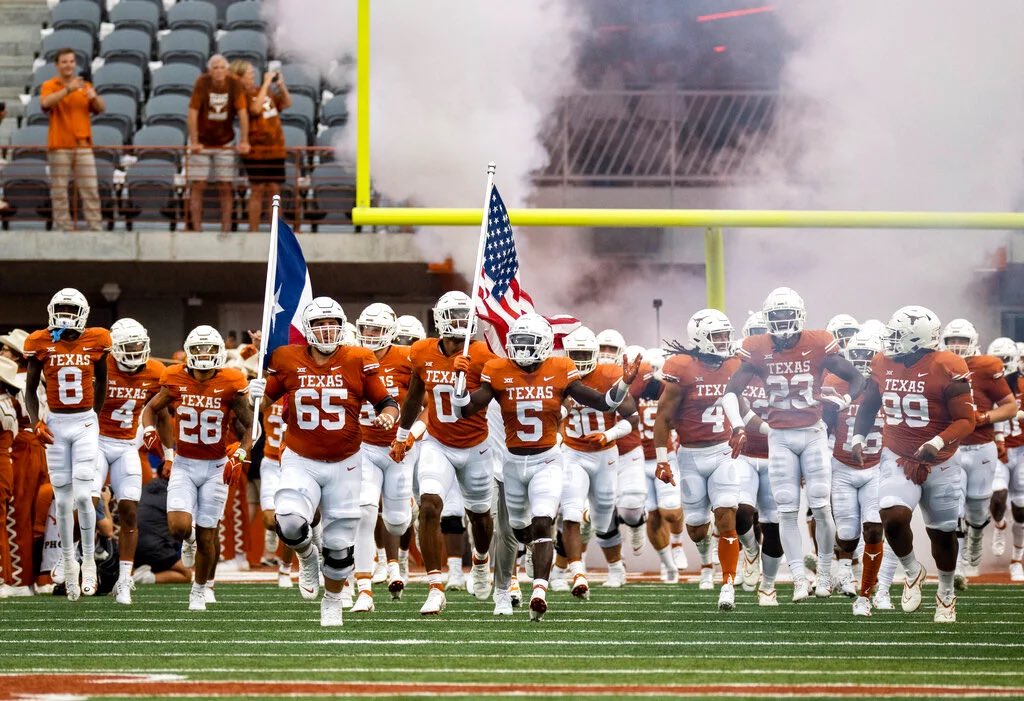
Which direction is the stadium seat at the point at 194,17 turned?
toward the camera

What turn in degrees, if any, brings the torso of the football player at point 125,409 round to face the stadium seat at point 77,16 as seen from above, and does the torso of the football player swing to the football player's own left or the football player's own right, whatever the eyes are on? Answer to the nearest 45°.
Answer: approximately 180°

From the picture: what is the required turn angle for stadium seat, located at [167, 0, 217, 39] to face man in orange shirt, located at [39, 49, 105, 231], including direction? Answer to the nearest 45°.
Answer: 0° — it already faces them

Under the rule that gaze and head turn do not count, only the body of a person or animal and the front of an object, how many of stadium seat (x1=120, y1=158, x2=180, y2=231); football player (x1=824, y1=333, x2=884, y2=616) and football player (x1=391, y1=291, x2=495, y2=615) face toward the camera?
3

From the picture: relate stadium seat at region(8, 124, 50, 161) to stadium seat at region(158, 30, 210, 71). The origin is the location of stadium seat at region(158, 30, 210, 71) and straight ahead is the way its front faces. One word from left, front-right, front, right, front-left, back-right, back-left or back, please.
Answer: front-right

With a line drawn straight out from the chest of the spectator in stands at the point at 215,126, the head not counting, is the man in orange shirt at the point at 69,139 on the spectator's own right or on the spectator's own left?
on the spectator's own right

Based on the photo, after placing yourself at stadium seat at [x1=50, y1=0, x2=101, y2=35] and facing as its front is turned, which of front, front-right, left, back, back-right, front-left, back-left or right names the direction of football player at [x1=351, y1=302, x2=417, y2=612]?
front

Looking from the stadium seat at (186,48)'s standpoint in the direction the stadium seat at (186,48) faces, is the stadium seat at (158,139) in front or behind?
in front

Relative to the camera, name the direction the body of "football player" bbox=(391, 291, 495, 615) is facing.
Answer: toward the camera

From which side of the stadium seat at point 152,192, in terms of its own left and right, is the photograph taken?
front

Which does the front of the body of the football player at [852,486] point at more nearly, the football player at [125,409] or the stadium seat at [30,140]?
the football player

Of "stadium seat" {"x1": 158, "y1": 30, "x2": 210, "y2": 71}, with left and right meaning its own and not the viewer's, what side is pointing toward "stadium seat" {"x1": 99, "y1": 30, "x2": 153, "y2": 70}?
right

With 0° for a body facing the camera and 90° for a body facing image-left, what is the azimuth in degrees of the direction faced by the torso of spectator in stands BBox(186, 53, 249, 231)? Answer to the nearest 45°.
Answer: approximately 0°
